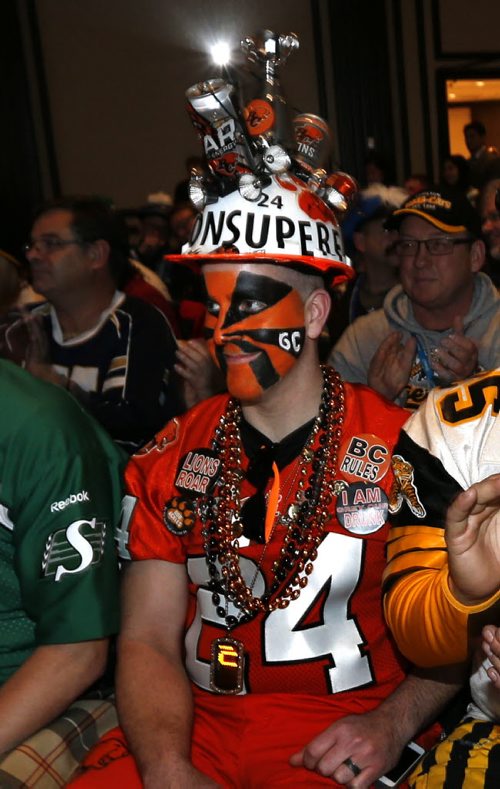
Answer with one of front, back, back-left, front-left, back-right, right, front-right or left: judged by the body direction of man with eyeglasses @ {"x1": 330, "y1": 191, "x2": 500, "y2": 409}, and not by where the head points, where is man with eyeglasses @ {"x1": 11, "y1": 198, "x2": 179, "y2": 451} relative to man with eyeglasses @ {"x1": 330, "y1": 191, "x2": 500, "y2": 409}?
front-right

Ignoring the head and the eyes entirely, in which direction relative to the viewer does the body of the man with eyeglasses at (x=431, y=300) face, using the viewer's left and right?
facing the viewer and to the left of the viewer

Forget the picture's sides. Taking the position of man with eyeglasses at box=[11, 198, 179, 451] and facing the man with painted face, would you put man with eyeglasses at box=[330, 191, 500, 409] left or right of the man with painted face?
left

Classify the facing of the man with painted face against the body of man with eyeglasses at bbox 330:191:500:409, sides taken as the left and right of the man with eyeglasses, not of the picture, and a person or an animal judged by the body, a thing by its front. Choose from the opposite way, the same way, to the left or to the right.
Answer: the same way

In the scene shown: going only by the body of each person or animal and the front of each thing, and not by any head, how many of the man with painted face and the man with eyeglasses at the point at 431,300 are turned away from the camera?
0

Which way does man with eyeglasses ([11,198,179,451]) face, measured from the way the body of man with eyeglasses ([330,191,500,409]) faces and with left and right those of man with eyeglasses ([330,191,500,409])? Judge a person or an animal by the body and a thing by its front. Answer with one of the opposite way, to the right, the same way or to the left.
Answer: the same way

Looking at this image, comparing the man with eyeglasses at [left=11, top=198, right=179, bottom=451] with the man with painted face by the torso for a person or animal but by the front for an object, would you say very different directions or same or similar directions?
same or similar directions

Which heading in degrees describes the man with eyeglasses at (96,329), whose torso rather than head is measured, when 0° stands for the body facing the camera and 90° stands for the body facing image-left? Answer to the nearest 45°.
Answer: approximately 45°

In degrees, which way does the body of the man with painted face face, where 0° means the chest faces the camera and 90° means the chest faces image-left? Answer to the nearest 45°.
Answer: approximately 45°

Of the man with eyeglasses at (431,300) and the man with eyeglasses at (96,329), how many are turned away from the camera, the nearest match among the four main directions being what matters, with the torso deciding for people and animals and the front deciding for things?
0

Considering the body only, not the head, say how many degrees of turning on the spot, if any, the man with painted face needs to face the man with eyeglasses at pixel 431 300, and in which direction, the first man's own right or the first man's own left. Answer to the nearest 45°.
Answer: approximately 180°

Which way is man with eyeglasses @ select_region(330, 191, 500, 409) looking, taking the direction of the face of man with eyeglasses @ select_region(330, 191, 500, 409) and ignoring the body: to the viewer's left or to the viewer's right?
to the viewer's left

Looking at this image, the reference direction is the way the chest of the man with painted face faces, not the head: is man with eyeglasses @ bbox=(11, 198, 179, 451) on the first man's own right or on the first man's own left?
on the first man's own right

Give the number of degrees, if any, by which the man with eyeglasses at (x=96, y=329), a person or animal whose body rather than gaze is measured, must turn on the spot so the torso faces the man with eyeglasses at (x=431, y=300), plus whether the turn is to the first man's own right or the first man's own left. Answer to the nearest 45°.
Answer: approximately 90° to the first man's own left

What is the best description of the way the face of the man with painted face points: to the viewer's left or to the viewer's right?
to the viewer's left

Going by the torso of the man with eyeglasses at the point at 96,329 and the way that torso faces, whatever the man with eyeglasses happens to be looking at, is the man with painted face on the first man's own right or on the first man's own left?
on the first man's own left
